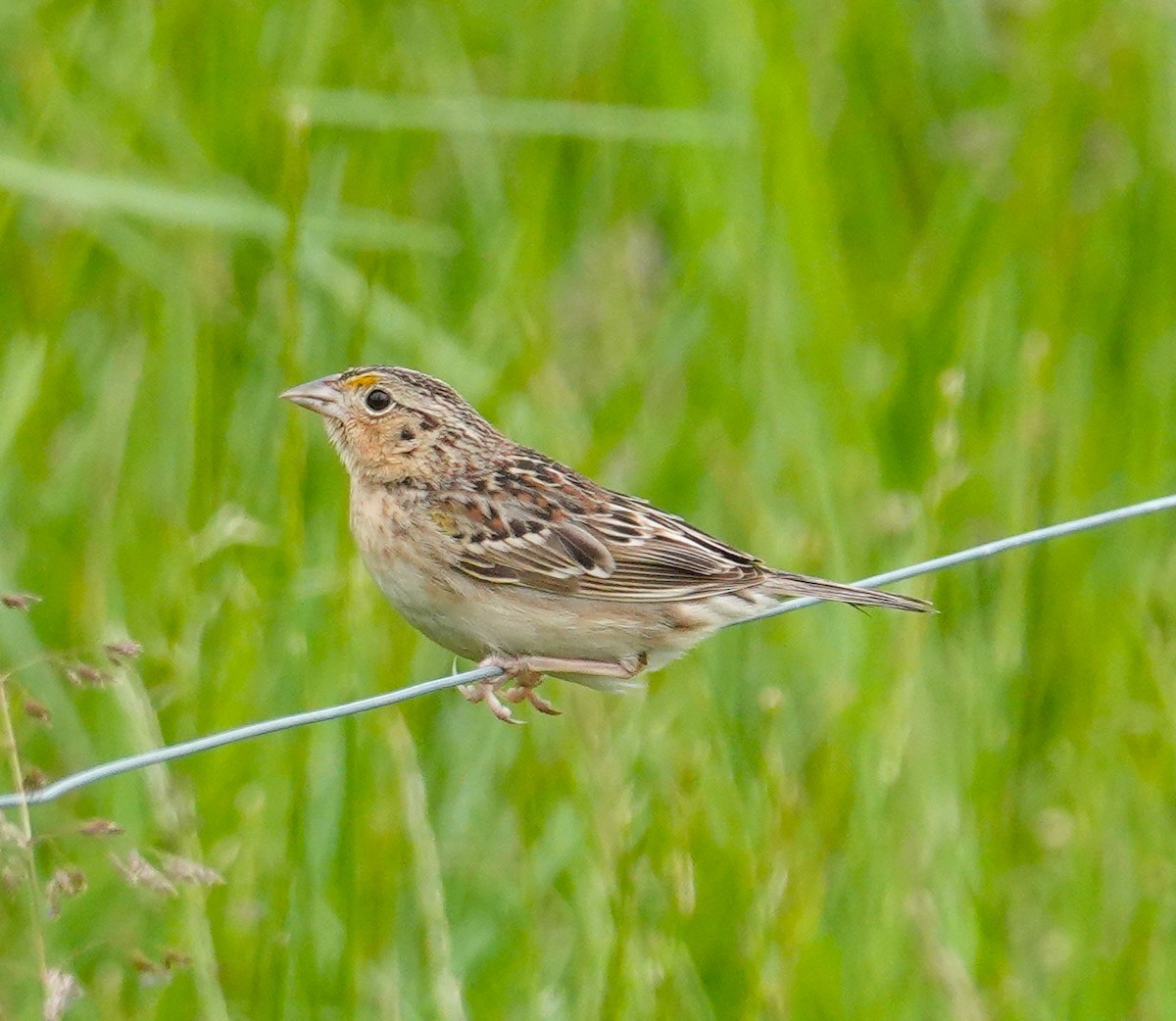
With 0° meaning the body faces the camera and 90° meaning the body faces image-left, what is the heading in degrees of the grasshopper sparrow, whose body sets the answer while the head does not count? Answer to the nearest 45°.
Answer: approximately 90°
